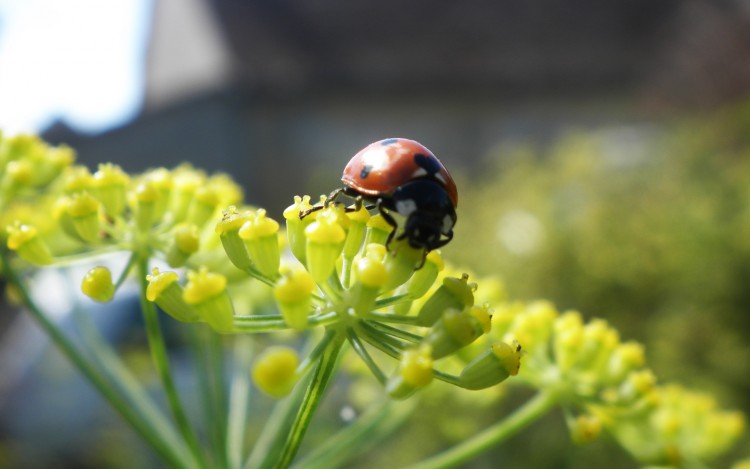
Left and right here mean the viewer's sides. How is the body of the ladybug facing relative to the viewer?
facing the viewer and to the right of the viewer
